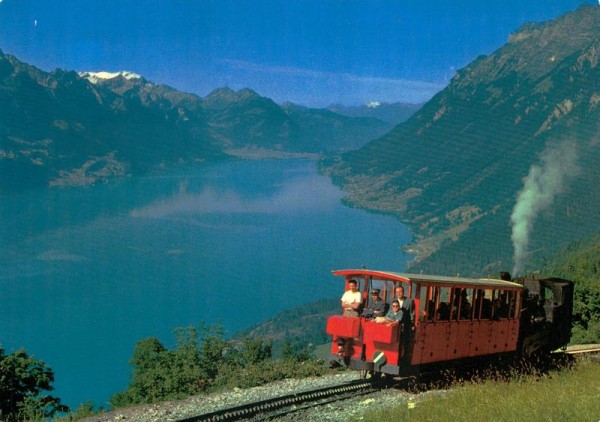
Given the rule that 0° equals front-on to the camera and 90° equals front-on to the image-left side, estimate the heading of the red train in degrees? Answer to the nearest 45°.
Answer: approximately 45°

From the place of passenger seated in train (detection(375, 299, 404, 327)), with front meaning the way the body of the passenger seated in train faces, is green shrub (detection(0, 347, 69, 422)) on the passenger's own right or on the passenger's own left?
on the passenger's own right

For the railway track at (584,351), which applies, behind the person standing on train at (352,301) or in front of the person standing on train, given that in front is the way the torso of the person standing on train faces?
behind

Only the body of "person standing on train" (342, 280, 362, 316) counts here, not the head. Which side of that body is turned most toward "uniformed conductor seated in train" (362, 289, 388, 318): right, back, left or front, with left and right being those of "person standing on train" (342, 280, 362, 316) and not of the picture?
left

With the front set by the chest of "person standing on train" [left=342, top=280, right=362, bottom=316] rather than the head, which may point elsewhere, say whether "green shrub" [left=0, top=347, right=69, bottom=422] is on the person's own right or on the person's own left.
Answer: on the person's own right

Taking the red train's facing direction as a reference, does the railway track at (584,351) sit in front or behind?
behind

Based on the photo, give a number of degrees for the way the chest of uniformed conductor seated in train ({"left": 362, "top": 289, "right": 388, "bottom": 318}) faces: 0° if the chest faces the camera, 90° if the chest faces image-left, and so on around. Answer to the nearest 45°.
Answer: approximately 45°
